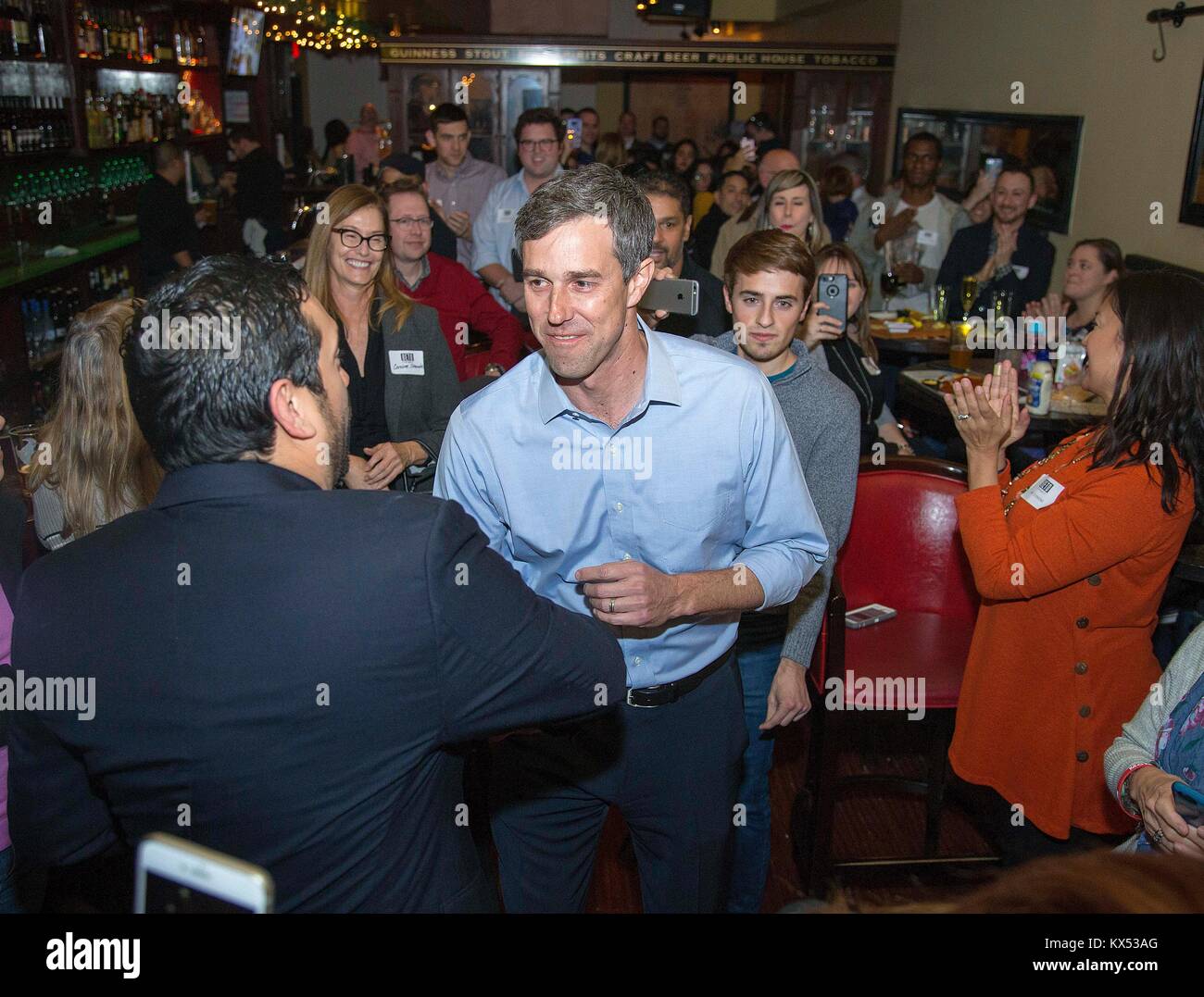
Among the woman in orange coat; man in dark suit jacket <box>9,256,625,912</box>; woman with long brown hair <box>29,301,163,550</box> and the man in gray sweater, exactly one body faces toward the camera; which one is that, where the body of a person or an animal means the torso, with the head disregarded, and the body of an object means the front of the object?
the man in gray sweater

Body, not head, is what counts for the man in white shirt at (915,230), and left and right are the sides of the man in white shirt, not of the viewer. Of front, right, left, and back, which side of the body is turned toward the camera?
front

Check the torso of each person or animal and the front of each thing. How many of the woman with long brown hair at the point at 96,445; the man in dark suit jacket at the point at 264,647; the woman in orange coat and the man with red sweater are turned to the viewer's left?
1

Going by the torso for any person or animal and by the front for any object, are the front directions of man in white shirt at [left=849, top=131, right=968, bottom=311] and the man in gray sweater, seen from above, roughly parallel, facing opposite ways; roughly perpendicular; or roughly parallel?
roughly parallel

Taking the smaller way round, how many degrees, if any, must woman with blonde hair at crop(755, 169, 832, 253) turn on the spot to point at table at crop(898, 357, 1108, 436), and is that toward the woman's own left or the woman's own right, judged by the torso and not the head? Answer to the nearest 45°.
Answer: approximately 90° to the woman's own left

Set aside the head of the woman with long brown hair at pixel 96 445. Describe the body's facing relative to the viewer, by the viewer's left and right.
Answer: facing away from the viewer

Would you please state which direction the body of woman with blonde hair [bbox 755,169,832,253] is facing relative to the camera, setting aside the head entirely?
toward the camera

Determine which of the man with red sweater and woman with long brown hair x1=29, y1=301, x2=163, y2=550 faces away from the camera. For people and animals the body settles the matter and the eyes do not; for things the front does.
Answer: the woman with long brown hair

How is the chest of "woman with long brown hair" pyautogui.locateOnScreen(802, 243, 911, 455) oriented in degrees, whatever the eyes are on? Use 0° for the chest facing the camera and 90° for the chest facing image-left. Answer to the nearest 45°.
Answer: approximately 45°

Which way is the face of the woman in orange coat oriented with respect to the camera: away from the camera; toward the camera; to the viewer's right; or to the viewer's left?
to the viewer's left

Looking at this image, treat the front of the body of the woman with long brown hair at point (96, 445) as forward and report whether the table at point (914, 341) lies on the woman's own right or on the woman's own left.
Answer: on the woman's own right

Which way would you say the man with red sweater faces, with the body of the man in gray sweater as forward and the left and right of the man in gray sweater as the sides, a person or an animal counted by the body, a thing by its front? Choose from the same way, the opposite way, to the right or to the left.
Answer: the same way

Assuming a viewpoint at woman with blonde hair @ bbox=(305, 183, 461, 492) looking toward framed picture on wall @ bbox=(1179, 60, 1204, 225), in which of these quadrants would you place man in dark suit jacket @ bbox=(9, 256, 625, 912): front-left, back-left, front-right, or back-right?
back-right

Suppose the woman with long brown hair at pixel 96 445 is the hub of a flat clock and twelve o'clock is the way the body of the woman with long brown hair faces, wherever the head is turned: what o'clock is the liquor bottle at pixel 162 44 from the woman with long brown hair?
The liquor bottle is roughly at 12 o'clock from the woman with long brown hair.

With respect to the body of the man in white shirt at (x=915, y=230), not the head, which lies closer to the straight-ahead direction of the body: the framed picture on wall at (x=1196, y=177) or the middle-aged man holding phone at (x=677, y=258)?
the middle-aged man holding phone

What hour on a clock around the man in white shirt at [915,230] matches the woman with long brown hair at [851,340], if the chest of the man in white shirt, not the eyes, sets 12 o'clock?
The woman with long brown hair is roughly at 12 o'clock from the man in white shirt.

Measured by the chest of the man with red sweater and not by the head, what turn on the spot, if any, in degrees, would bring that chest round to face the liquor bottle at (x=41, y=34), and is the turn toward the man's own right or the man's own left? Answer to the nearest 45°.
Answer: approximately 135° to the man's own right

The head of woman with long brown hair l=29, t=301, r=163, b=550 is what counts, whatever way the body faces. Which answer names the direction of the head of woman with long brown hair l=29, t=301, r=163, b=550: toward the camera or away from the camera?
away from the camera
